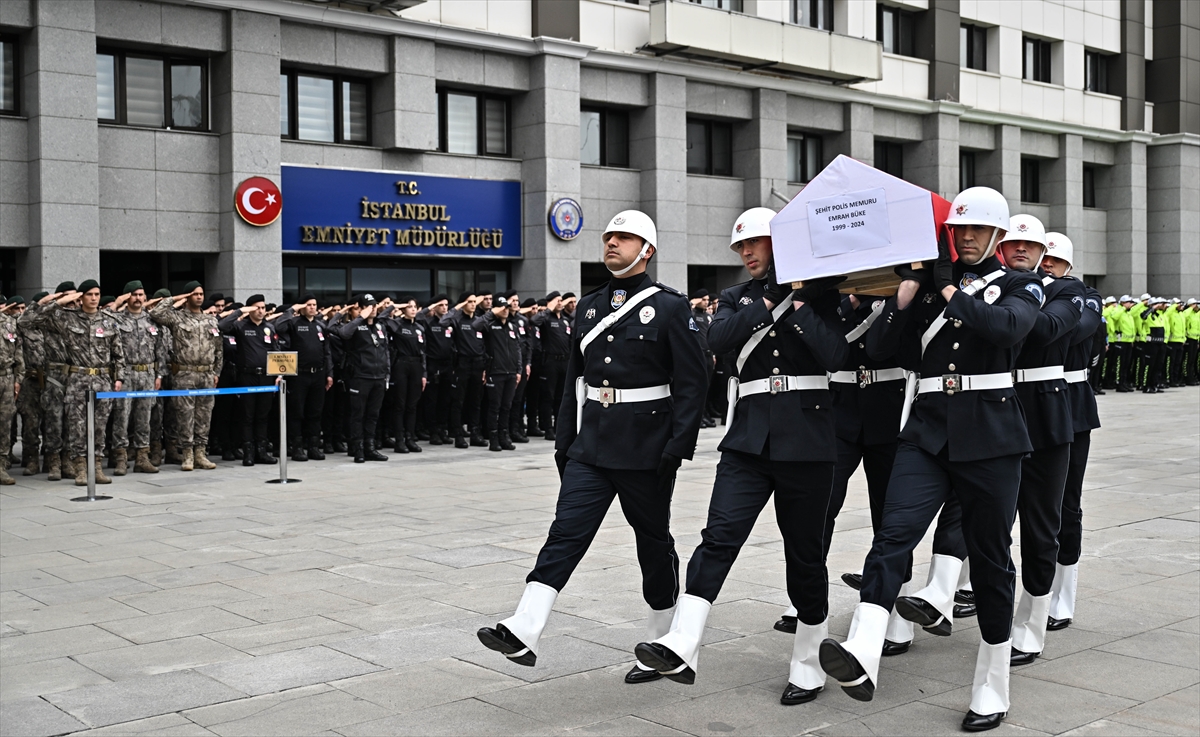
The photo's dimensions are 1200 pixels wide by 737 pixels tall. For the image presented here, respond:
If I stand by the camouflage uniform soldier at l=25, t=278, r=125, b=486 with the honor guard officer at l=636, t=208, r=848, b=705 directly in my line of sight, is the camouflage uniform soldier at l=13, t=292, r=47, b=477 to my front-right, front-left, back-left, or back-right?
back-right

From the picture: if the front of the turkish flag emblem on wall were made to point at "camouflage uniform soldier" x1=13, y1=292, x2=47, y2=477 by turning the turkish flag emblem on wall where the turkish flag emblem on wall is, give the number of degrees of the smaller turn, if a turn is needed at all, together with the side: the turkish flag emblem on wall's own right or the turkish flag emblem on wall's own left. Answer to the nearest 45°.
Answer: approximately 45° to the turkish flag emblem on wall's own right

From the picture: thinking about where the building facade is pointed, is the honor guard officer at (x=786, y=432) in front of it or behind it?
in front

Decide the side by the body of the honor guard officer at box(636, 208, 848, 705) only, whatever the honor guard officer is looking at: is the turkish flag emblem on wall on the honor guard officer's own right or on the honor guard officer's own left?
on the honor guard officer's own right

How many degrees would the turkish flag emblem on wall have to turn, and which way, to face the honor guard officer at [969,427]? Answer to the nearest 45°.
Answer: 0° — it already faces them

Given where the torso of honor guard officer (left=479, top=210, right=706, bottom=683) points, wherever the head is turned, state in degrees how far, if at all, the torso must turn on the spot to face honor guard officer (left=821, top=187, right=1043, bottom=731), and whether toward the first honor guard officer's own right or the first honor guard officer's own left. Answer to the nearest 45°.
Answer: approximately 135° to the first honor guard officer's own left

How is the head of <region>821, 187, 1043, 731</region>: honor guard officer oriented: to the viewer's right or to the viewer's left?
to the viewer's left

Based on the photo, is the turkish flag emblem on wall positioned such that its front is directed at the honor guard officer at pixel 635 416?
yes

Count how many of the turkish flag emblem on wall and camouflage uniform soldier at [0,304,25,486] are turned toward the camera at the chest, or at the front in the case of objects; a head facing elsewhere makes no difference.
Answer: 2

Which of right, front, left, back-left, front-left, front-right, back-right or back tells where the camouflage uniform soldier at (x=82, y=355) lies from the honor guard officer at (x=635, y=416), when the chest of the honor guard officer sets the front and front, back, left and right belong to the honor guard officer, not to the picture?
right

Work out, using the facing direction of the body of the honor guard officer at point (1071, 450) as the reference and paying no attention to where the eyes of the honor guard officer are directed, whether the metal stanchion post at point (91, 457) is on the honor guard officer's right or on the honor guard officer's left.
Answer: on the honor guard officer's right

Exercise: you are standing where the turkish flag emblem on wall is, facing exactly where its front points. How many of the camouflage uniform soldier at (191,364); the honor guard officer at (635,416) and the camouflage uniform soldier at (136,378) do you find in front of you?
3

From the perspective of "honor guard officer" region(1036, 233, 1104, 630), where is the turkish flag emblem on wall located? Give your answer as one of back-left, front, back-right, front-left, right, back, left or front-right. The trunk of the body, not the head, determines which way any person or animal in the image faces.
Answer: right

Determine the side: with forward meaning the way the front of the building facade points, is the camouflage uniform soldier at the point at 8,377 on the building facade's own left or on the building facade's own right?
on the building facade's own right
